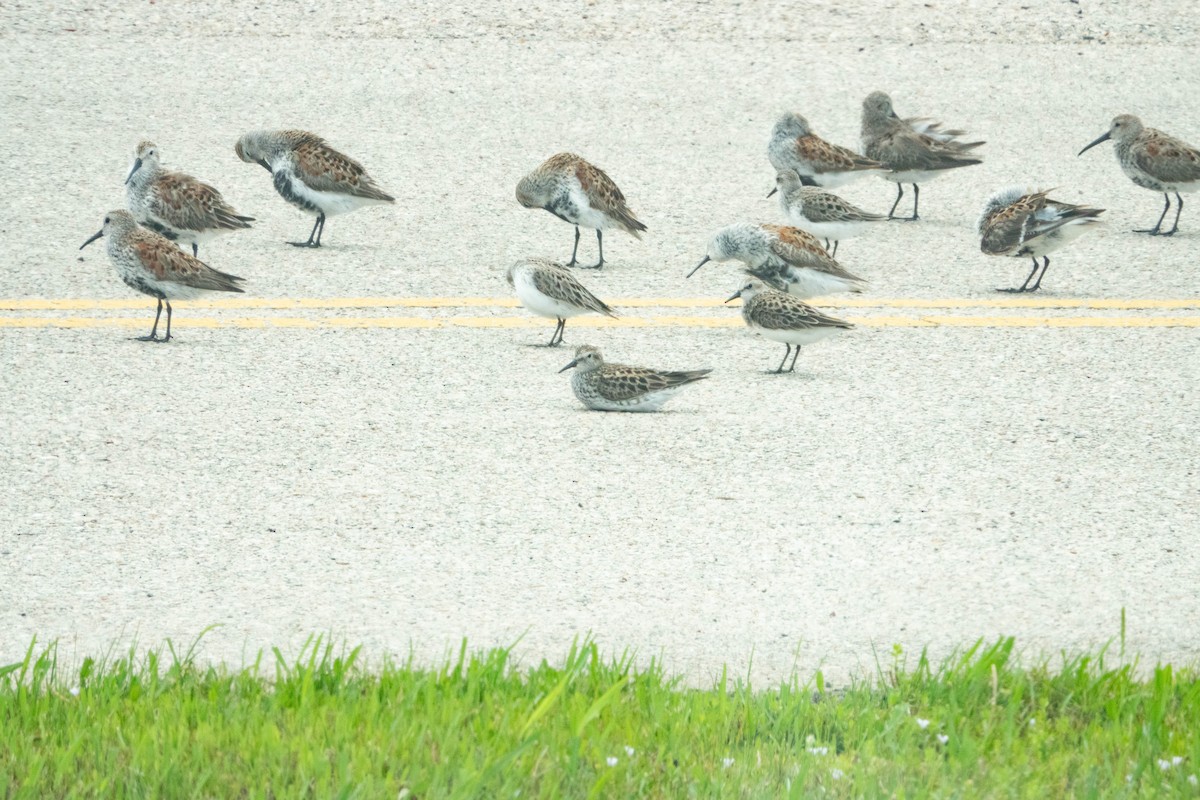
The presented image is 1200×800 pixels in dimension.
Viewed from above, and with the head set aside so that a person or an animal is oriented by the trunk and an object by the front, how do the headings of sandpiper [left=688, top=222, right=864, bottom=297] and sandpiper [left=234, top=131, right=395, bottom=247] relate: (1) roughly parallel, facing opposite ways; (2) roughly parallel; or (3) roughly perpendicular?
roughly parallel

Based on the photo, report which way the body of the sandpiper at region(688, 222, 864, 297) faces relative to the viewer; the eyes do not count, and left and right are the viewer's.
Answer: facing to the left of the viewer

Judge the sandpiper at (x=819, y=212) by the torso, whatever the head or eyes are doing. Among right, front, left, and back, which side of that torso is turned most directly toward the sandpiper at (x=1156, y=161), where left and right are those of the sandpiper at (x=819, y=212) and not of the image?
back

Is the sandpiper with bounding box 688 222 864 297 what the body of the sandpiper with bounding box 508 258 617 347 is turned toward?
no

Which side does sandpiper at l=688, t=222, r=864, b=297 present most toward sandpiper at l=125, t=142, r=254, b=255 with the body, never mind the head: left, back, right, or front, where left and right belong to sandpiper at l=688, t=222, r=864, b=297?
front

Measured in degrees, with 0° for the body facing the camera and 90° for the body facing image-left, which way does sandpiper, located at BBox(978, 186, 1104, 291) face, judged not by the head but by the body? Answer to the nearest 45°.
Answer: approximately 90°

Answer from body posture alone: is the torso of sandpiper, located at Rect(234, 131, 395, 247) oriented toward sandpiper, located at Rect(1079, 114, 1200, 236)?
no

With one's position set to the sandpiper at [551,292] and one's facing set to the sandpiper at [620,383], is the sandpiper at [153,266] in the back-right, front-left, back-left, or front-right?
back-right

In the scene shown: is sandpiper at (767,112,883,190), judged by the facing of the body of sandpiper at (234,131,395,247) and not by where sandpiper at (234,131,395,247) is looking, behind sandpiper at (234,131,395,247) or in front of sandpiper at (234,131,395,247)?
behind

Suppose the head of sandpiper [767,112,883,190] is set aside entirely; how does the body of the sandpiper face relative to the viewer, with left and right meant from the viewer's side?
facing to the left of the viewer

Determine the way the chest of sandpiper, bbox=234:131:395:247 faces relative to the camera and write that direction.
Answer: to the viewer's left

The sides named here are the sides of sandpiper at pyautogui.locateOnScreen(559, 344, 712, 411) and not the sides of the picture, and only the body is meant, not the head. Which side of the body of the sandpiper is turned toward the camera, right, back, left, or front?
left

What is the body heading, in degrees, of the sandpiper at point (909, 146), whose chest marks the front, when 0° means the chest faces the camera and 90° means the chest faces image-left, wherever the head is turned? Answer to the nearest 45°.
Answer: approximately 90°

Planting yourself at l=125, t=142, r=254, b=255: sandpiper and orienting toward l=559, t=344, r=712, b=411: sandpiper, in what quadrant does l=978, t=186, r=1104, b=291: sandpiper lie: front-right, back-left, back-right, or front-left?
front-left

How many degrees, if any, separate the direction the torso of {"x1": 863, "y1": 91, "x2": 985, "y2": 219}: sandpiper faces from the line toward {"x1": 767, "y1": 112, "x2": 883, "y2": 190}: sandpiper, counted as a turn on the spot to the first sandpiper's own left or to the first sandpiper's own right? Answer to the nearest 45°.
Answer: approximately 45° to the first sandpiper's own left

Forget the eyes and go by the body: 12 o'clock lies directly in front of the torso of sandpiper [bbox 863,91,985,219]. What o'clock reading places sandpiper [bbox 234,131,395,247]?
sandpiper [bbox 234,131,395,247] is roughly at 11 o'clock from sandpiper [bbox 863,91,985,219].

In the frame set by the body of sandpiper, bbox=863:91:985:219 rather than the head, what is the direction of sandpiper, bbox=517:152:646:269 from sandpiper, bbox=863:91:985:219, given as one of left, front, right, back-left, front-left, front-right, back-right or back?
front-left

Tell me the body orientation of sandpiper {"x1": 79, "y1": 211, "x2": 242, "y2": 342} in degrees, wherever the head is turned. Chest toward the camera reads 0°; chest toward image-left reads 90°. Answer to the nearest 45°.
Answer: approximately 90°

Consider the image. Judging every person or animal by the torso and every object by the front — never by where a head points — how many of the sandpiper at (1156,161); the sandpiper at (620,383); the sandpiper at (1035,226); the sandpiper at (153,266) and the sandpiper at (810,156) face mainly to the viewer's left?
5

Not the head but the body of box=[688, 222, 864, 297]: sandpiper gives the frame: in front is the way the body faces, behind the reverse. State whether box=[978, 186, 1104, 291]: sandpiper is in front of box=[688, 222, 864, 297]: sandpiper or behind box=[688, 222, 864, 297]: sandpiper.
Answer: behind

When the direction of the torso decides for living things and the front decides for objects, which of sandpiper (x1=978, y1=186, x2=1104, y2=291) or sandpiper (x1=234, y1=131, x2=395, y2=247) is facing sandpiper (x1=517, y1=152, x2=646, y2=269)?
sandpiper (x1=978, y1=186, x2=1104, y2=291)

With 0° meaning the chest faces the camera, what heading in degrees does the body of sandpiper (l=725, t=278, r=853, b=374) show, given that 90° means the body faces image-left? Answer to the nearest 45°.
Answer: approximately 90°
